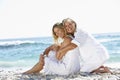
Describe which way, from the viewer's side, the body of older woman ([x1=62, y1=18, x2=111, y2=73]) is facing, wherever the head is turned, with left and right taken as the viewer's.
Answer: facing to the left of the viewer
